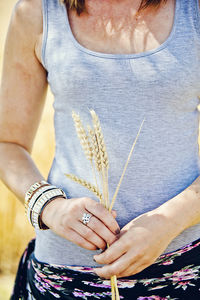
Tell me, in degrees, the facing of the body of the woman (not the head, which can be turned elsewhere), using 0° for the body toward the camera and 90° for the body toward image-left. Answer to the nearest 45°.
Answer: approximately 0°
